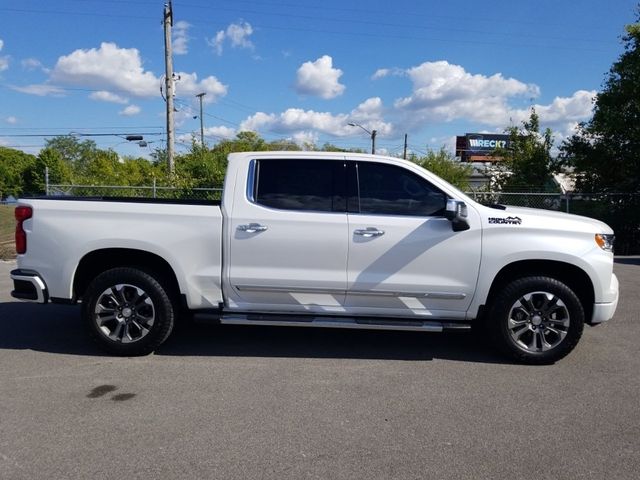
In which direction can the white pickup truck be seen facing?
to the viewer's right

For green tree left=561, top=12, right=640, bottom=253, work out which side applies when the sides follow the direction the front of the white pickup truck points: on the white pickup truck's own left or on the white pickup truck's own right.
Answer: on the white pickup truck's own left

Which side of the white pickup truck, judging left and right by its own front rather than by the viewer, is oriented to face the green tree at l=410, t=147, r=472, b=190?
left

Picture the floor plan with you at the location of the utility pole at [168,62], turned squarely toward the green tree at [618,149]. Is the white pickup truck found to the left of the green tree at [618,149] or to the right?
right

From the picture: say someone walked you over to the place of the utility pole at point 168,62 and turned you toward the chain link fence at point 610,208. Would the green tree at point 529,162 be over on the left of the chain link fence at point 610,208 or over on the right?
left

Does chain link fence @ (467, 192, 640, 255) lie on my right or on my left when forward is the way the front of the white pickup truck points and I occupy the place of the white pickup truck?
on my left

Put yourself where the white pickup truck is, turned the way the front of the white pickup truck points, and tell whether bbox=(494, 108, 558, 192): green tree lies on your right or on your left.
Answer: on your left

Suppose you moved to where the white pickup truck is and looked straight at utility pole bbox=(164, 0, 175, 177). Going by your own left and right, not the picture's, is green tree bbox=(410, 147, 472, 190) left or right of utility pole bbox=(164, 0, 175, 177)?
right

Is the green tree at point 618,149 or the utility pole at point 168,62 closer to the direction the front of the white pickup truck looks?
the green tree

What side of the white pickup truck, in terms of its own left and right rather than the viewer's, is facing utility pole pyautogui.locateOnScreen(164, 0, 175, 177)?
left

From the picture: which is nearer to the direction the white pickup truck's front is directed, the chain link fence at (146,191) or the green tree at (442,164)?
the green tree

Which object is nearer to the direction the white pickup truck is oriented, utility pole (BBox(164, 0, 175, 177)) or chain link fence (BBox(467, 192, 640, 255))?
the chain link fence

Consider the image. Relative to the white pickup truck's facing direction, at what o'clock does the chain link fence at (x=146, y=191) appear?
The chain link fence is roughly at 8 o'clock from the white pickup truck.
